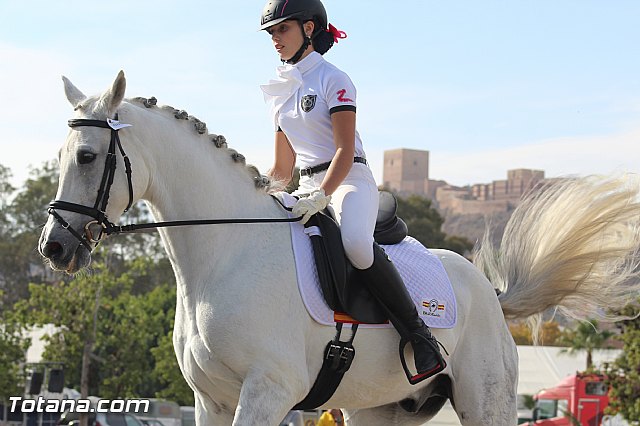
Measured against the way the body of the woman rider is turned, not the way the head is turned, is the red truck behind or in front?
behind

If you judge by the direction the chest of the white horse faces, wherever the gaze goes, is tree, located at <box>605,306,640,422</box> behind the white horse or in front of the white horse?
behind

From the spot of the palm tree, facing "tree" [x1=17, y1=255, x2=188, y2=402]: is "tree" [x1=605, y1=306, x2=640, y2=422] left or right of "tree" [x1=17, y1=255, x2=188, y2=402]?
left

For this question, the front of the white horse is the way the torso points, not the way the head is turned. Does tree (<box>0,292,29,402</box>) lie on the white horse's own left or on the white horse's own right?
on the white horse's own right

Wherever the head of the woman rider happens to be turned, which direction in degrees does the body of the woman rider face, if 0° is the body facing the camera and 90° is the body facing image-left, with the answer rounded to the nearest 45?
approximately 45°

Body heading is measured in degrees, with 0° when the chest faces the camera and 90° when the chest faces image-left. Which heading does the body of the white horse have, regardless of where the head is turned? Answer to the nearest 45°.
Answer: approximately 45°

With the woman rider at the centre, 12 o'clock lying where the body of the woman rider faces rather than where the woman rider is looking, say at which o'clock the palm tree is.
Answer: The palm tree is roughly at 5 o'clock from the woman rider.
